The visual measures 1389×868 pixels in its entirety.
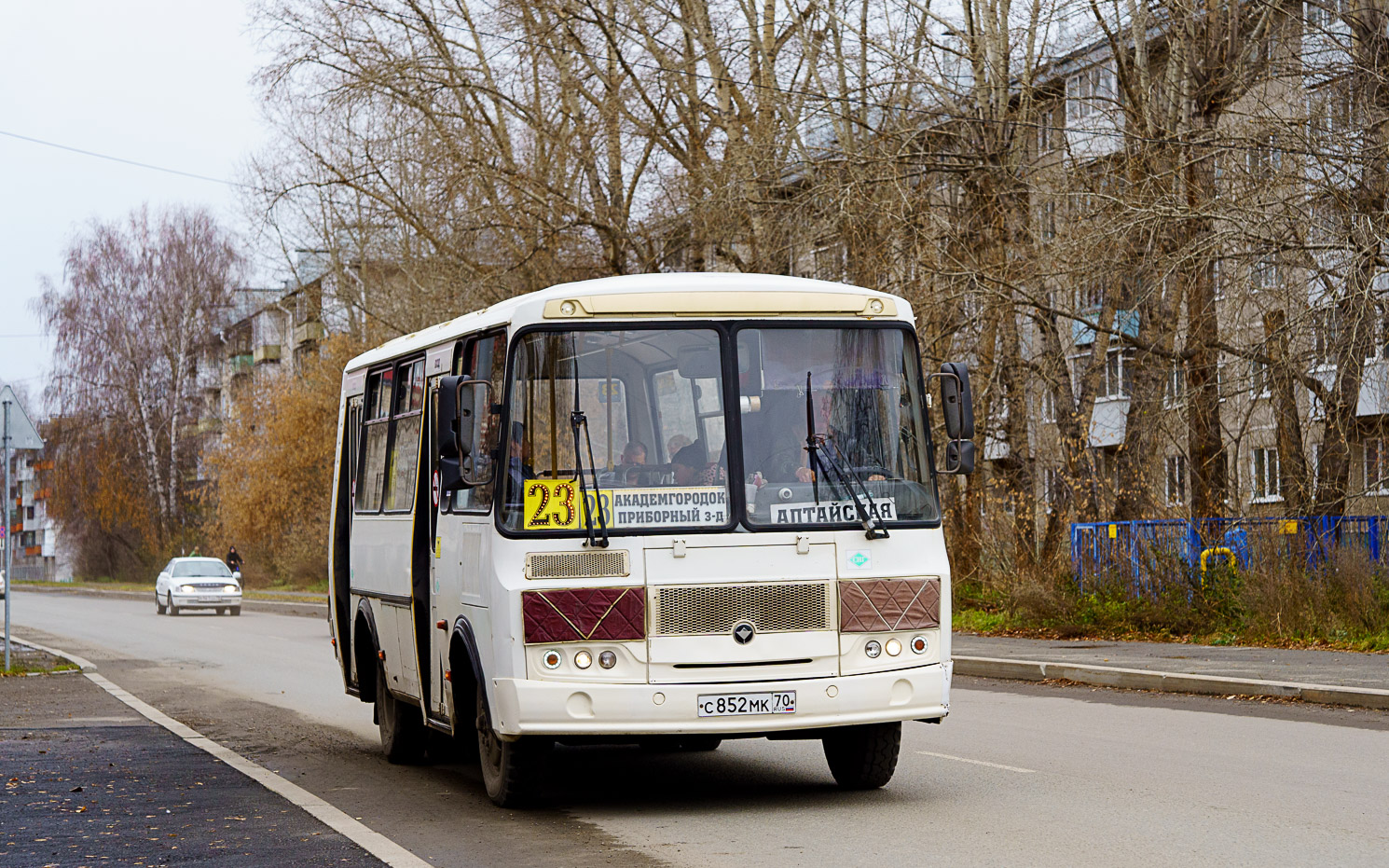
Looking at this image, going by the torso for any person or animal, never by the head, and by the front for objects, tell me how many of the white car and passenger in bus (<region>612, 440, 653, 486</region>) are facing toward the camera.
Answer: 2

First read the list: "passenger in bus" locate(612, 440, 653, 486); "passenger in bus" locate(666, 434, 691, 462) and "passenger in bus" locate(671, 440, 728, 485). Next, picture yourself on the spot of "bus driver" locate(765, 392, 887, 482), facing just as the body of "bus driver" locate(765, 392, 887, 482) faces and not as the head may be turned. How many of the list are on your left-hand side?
0

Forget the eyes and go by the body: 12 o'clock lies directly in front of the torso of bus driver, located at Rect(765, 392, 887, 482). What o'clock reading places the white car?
The white car is roughly at 5 o'clock from the bus driver.

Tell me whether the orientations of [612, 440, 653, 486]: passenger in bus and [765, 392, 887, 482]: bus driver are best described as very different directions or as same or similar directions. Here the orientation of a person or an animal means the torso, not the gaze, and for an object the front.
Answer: same or similar directions

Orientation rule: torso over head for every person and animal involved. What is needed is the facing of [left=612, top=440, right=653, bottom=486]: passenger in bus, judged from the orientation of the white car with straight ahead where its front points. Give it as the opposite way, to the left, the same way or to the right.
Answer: the same way

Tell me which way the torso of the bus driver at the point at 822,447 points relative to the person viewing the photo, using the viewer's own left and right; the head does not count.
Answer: facing the viewer

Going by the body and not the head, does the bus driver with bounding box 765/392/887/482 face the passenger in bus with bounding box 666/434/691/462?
no

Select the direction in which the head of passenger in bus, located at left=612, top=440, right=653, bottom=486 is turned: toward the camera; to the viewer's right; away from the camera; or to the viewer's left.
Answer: toward the camera

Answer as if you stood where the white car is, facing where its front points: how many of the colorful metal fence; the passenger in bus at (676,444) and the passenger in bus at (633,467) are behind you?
0

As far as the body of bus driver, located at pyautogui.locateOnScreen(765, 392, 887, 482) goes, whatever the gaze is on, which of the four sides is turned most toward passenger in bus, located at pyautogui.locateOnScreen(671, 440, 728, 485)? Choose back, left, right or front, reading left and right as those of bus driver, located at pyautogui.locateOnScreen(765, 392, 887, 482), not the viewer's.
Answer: right

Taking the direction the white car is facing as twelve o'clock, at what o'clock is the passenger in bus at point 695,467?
The passenger in bus is roughly at 12 o'clock from the white car.

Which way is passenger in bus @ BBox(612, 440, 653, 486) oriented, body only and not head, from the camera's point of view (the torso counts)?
toward the camera

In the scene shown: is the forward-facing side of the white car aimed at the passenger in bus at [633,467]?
yes

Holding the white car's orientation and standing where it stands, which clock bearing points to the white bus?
The white bus is roughly at 12 o'clock from the white car.
